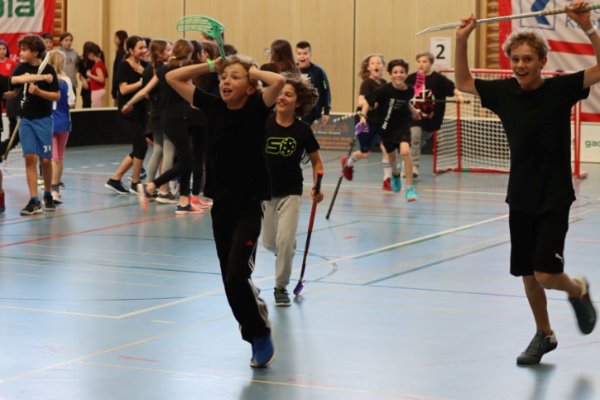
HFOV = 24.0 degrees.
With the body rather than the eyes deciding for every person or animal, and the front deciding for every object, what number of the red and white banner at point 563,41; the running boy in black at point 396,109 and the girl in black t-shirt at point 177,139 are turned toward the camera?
2

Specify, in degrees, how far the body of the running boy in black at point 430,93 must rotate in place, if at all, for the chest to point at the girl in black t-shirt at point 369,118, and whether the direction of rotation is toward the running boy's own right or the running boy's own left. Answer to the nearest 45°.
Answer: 0° — they already face them

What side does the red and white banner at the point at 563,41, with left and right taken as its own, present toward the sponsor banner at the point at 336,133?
right

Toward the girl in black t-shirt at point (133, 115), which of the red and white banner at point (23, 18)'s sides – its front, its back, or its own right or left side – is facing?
front

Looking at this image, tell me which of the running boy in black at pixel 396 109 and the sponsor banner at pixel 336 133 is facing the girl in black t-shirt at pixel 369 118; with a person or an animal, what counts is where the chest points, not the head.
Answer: the sponsor banner

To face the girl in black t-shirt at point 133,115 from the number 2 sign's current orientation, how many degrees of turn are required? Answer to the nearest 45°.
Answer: approximately 45° to its right
